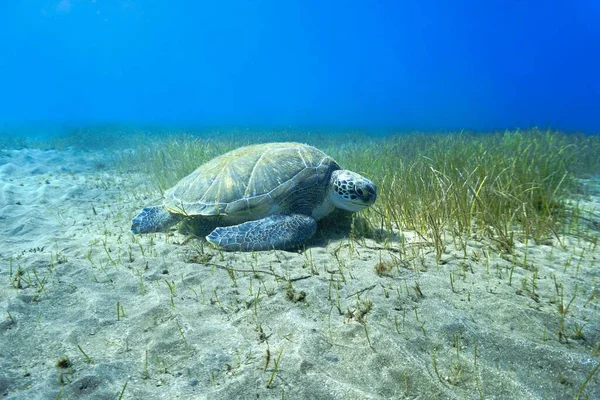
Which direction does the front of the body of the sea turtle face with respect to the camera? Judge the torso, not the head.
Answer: to the viewer's right
